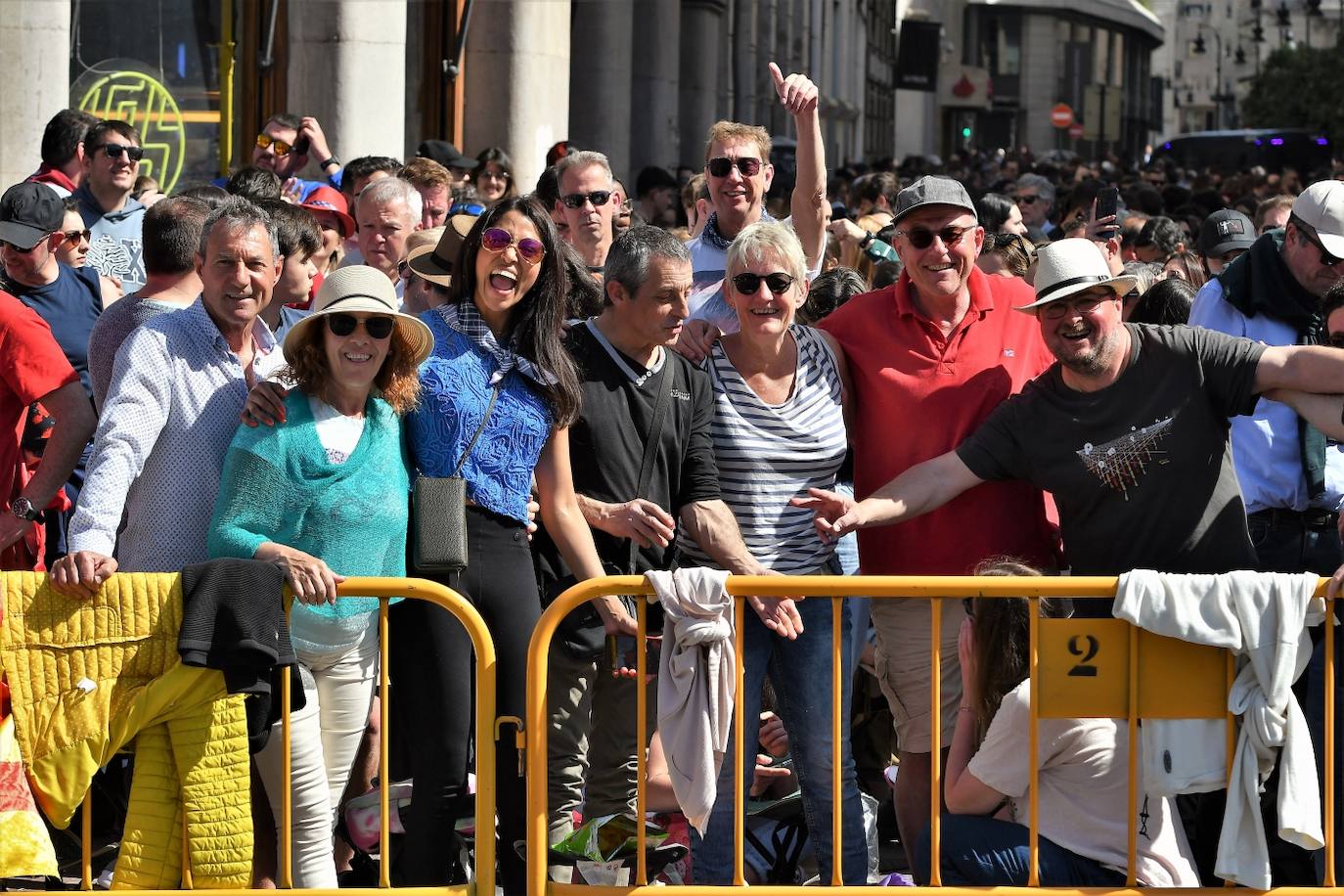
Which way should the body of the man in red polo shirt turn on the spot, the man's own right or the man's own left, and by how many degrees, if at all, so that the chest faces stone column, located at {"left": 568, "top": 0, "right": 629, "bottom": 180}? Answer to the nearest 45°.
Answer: approximately 180°

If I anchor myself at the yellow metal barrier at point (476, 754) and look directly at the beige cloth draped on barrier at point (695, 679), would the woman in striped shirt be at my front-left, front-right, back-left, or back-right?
front-left

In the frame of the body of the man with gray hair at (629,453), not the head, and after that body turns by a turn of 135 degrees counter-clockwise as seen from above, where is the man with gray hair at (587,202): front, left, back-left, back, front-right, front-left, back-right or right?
front

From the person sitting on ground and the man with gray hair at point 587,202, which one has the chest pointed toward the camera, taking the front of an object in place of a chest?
the man with gray hair

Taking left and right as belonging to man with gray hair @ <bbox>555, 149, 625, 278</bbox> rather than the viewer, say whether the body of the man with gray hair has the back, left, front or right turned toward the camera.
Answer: front

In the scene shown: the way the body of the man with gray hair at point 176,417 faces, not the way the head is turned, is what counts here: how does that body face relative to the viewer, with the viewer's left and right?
facing the viewer and to the right of the viewer

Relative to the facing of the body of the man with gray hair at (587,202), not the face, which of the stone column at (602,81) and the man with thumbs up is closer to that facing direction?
the man with thumbs up

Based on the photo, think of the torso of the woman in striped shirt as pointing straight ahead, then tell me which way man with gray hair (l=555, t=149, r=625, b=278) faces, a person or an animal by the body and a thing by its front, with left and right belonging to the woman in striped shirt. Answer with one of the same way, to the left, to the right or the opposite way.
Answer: the same way

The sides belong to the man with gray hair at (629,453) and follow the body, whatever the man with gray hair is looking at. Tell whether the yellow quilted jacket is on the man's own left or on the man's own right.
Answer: on the man's own right

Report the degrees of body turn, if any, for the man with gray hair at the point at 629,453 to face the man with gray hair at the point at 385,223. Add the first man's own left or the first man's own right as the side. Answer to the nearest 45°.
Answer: approximately 180°

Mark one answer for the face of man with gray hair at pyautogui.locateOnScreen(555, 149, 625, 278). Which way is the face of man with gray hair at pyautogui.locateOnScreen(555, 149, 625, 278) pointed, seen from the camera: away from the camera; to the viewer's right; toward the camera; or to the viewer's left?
toward the camera

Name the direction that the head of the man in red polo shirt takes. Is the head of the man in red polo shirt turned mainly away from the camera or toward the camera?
toward the camera

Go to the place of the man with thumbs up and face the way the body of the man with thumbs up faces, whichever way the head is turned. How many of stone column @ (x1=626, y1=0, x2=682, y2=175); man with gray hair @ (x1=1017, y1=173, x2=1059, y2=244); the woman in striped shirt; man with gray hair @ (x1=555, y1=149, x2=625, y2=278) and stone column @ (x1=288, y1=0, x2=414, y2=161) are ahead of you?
1

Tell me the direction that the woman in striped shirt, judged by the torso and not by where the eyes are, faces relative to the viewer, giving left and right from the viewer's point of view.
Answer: facing the viewer

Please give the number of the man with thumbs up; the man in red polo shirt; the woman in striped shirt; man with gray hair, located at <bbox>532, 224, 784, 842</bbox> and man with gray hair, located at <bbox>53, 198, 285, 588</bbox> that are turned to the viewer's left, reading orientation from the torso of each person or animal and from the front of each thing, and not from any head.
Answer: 0

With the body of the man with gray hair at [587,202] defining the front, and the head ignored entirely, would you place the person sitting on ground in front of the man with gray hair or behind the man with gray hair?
in front
